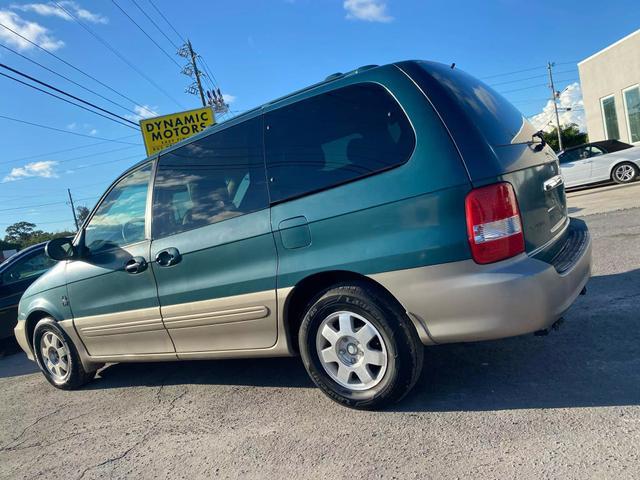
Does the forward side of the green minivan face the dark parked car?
yes

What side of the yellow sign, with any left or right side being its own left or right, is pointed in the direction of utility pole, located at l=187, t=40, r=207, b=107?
back

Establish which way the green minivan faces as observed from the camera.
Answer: facing away from the viewer and to the left of the viewer

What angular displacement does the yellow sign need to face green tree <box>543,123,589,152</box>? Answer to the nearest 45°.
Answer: approximately 135° to its left

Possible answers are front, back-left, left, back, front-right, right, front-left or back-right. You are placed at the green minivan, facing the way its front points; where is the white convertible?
right

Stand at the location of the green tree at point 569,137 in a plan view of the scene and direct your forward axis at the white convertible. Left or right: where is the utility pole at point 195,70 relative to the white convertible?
right

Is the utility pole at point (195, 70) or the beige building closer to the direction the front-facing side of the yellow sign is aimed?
the beige building

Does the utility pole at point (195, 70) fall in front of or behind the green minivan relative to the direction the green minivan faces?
in front

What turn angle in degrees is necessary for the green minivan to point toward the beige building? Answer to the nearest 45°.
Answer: approximately 90° to its right

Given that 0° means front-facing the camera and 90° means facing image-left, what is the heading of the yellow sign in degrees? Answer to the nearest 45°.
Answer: approximately 0°
